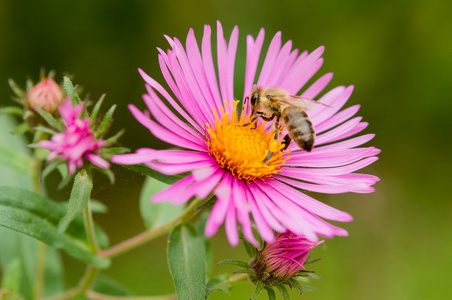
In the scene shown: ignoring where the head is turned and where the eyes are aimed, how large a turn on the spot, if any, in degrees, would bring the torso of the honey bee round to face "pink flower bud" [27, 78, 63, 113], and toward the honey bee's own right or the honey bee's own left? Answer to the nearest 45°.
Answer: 0° — it already faces it

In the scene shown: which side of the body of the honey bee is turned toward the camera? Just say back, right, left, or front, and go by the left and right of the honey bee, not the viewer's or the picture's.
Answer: left
